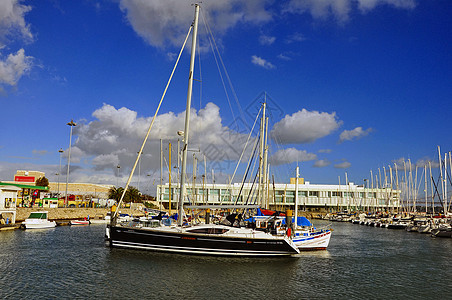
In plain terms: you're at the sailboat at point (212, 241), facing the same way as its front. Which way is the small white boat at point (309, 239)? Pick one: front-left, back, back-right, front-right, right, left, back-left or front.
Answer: back-right

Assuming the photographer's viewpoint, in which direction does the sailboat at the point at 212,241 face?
facing to the left of the viewer
